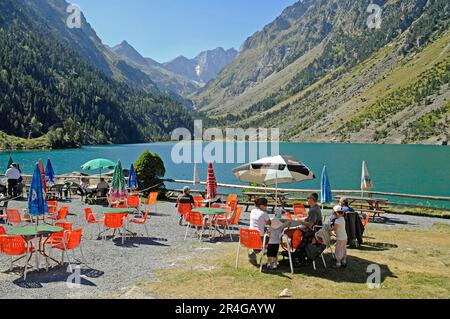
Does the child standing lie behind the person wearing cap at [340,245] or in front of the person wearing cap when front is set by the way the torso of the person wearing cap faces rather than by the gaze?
in front

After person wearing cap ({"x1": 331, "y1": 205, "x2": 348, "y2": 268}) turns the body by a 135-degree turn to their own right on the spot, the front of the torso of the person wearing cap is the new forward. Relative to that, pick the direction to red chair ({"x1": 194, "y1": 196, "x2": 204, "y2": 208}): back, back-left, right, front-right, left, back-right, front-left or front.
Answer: left

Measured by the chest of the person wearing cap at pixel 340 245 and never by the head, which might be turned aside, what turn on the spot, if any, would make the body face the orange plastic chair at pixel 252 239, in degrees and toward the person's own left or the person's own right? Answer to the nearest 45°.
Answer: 0° — they already face it

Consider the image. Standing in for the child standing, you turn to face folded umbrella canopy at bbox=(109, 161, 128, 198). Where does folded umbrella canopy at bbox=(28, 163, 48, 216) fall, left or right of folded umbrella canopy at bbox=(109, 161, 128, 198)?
left

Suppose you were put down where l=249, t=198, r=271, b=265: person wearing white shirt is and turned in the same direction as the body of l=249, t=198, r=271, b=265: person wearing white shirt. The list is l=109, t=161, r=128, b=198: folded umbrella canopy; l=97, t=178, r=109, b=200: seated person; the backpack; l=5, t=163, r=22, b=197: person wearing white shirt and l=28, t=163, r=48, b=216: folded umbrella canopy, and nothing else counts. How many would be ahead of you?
1

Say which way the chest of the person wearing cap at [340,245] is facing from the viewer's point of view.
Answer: to the viewer's left

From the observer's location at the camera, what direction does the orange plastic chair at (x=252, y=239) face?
facing away from the viewer and to the right of the viewer

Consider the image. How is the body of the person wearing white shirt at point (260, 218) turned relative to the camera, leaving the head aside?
to the viewer's right

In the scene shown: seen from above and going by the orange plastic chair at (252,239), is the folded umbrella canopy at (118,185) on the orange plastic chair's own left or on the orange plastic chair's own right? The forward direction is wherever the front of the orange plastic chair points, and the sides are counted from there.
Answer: on the orange plastic chair's own left

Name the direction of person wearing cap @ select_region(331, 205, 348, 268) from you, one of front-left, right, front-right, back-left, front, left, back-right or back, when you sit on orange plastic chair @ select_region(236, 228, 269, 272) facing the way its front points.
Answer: front-right

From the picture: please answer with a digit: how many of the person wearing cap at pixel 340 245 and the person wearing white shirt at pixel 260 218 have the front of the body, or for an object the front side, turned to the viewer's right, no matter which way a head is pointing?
1
